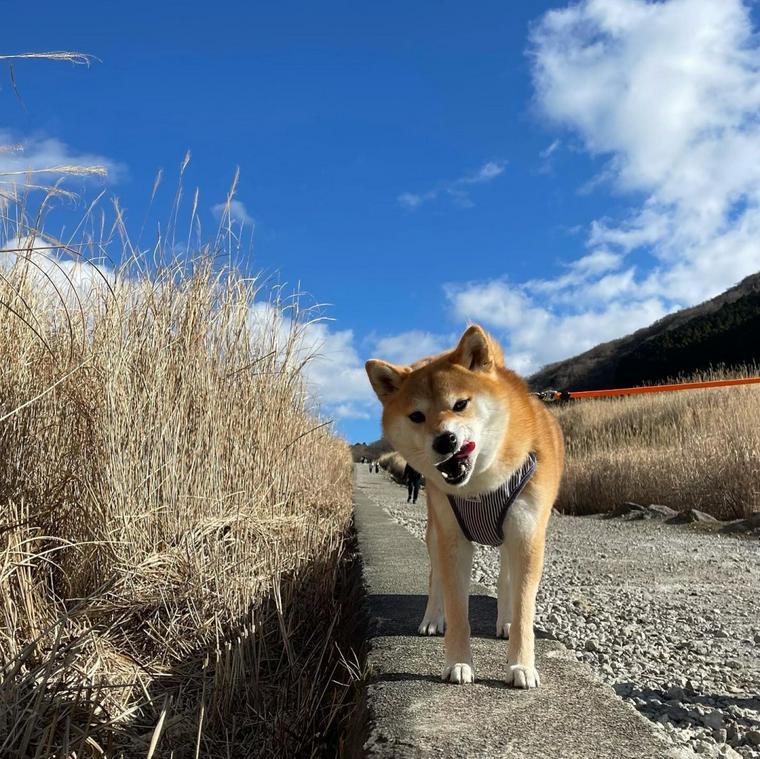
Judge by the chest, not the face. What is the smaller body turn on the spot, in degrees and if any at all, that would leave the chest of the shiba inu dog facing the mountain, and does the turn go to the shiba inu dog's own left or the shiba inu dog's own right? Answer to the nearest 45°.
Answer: approximately 180°

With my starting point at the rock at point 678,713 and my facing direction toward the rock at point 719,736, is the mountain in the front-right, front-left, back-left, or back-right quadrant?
back-left

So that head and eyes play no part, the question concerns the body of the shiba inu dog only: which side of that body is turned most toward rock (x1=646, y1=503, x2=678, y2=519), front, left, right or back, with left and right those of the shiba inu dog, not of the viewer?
back

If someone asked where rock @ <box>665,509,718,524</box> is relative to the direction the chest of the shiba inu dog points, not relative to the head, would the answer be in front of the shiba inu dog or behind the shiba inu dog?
behind

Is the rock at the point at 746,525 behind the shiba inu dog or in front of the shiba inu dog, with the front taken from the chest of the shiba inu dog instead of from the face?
behind

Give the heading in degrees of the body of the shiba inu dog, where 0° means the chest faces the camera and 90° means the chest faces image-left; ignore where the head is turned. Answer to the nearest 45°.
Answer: approximately 0°
